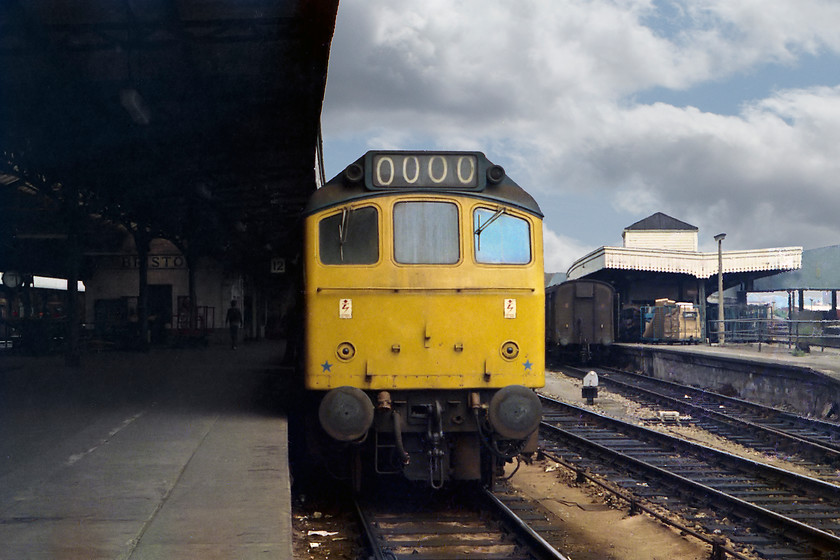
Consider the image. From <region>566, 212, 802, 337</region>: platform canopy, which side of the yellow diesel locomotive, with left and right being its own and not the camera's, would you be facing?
back

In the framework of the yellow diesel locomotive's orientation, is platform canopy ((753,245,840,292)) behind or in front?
behind

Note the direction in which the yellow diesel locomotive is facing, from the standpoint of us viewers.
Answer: facing the viewer

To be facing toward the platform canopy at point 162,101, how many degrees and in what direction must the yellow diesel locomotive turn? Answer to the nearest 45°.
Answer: approximately 135° to its right

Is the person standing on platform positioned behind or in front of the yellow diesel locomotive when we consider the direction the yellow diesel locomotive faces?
behind

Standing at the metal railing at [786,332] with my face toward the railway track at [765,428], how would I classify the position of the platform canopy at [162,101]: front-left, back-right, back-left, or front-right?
front-right

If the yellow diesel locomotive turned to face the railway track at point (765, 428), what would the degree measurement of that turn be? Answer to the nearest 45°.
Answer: approximately 135° to its left

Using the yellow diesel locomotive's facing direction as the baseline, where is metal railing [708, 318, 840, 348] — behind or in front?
behind
